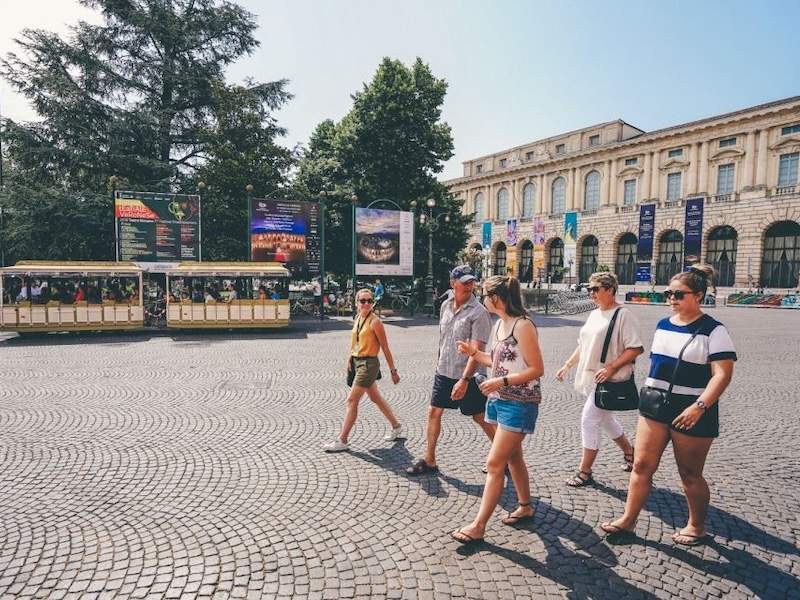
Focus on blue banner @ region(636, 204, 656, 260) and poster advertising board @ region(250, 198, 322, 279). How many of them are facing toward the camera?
2

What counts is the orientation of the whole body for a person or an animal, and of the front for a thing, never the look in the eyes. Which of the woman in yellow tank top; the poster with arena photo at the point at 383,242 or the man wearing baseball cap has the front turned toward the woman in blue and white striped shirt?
the poster with arena photo

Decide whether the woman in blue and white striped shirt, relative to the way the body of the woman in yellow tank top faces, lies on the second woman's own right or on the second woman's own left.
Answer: on the second woman's own left

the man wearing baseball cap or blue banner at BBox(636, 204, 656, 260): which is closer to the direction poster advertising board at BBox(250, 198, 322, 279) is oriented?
the man wearing baseball cap

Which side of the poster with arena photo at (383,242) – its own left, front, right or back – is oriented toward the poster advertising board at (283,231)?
right

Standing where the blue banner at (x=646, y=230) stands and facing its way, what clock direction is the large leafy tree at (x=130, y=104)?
The large leafy tree is roughly at 1 o'clock from the blue banner.

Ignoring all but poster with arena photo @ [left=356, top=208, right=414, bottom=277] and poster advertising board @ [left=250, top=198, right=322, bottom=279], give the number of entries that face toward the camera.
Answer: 2

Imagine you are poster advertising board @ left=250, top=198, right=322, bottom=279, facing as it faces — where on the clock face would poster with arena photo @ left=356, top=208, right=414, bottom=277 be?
The poster with arena photo is roughly at 9 o'clock from the poster advertising board.

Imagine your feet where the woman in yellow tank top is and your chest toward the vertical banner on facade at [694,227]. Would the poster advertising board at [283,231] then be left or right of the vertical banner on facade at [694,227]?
left
